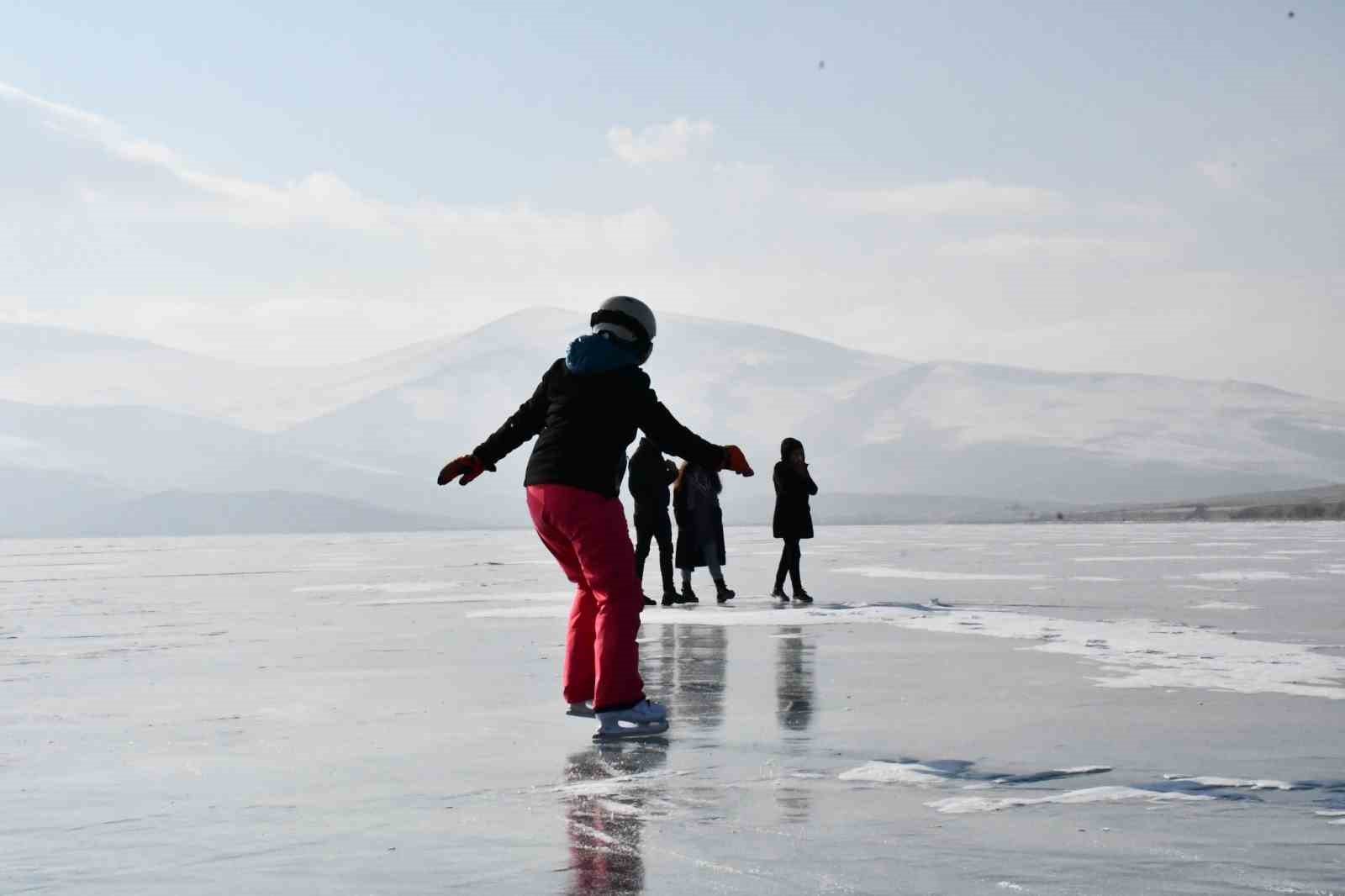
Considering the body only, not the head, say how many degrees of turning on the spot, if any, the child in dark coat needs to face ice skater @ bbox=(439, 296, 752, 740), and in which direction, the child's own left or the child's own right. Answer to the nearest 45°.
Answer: approximately 45° to the child's own right

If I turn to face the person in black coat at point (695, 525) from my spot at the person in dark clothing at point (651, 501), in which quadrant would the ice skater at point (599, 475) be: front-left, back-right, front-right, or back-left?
back-right

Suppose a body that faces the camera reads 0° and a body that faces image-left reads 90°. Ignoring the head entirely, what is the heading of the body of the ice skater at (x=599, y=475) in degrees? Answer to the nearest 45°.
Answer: approximately 225°

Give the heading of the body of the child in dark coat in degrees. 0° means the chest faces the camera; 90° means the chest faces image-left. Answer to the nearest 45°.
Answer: approximately 315°

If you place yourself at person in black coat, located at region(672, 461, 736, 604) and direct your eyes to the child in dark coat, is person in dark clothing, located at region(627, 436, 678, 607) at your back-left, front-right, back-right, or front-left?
back-right

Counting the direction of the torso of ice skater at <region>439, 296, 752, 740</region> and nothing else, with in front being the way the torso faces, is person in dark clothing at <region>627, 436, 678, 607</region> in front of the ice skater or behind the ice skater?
in front

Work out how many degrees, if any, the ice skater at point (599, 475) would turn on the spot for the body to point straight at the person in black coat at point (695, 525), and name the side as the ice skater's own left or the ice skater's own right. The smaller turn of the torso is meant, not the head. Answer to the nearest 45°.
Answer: approximately 45° to the ice skater's own left

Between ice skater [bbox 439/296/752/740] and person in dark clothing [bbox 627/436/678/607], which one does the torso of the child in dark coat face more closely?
the ice skater
